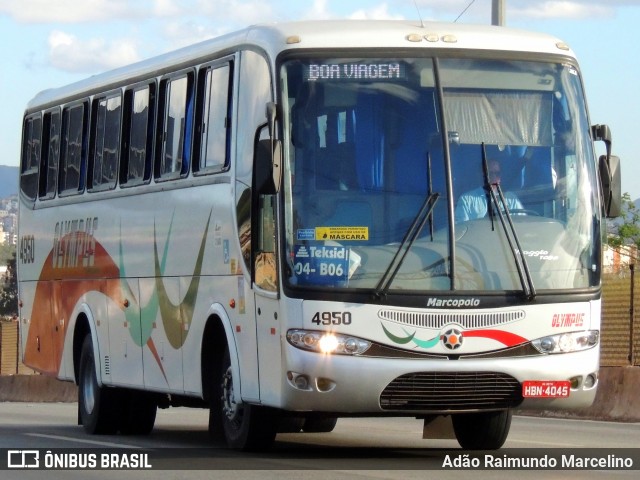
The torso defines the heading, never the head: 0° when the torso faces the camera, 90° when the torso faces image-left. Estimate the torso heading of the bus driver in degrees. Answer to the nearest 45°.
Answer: approximately 0°

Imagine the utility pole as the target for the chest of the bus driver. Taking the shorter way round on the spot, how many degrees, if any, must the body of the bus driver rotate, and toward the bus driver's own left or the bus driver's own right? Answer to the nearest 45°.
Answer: approximately 180°
